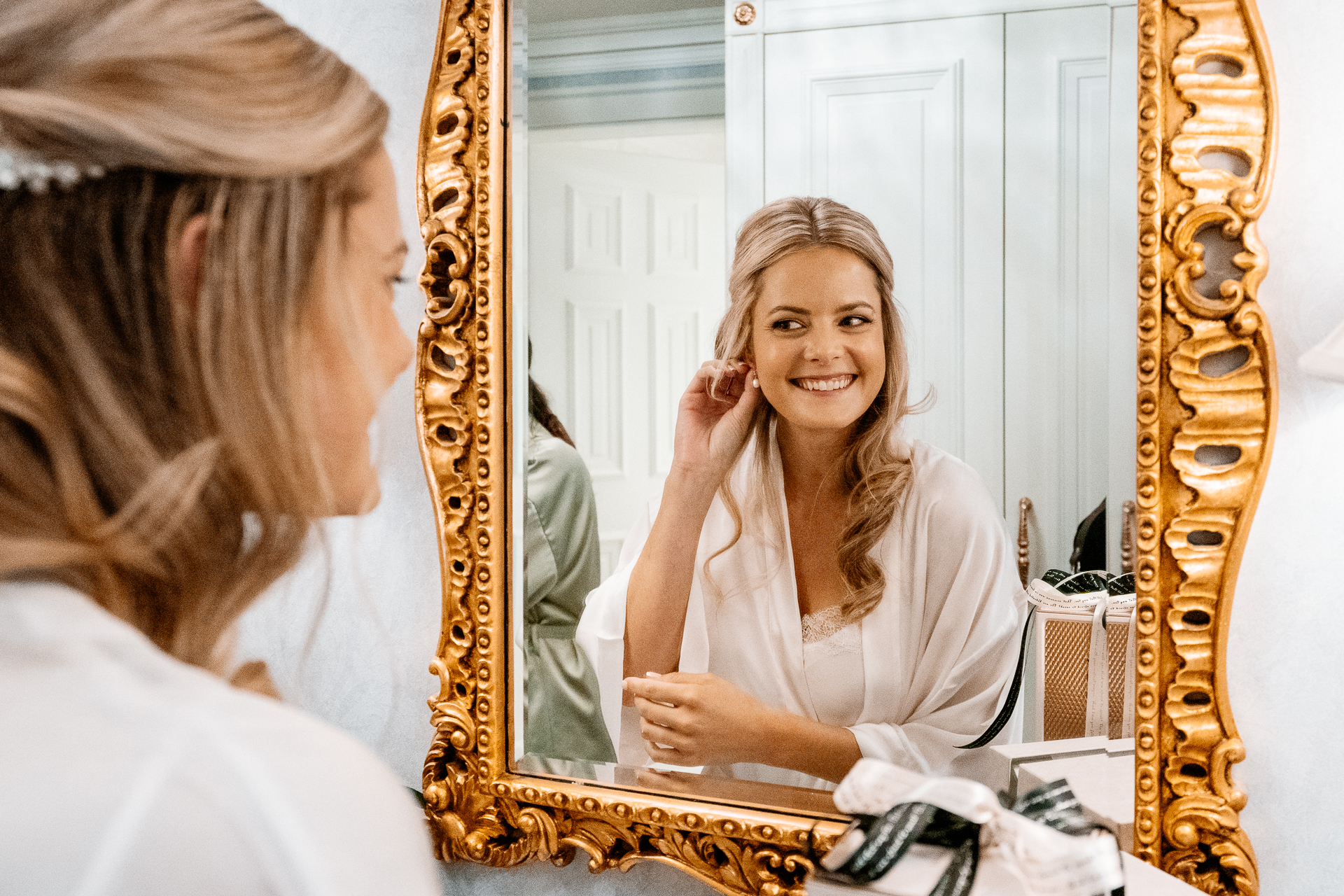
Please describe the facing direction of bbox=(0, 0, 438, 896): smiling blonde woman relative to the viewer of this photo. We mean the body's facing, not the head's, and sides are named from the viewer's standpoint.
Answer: facing away from the viewer and to the right of the viewer

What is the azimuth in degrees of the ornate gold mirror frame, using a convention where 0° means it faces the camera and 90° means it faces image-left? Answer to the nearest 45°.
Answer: approximately 45°

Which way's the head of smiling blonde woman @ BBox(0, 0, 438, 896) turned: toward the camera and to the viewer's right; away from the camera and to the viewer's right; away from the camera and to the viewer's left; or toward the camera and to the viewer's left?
away from the camera and to the viewer's right
